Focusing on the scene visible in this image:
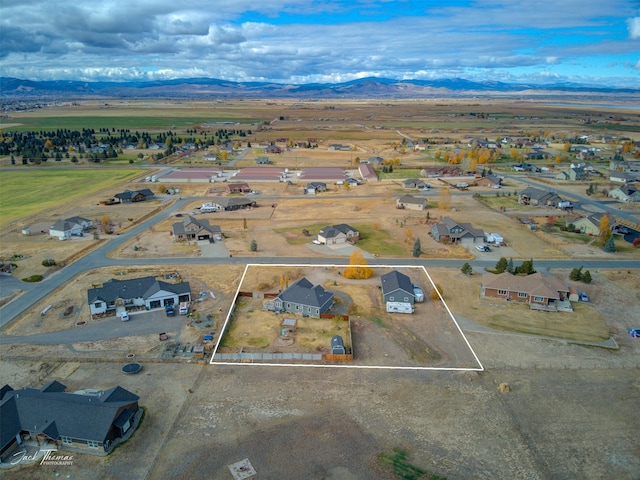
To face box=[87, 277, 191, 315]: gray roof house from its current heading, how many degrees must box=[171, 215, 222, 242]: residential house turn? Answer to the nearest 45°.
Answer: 0° — it already faces it

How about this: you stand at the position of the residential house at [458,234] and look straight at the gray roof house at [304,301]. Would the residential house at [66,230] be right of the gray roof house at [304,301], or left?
right

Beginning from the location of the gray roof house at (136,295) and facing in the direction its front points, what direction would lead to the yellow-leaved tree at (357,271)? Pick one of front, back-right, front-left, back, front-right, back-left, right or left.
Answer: left

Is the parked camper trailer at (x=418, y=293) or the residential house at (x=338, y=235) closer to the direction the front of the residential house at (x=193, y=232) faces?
the parked camper trailer

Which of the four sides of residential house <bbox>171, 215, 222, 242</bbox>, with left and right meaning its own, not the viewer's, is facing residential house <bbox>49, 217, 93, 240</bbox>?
right

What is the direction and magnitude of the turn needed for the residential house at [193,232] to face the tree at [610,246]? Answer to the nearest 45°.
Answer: approximately 90° to its left

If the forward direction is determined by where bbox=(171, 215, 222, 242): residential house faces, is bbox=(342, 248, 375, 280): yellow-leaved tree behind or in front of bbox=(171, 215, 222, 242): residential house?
in front

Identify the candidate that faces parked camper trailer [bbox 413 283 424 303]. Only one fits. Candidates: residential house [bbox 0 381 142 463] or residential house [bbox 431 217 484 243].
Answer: residential house [bbox 431 217 484 243]
